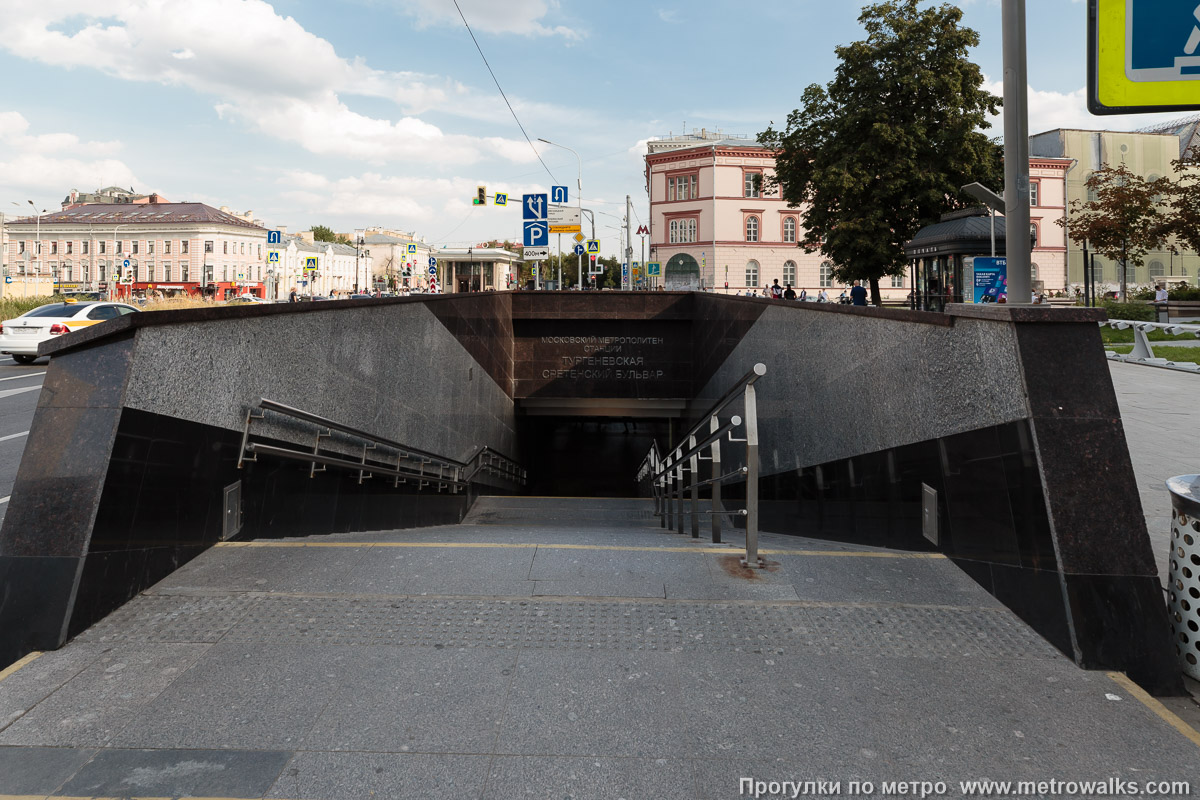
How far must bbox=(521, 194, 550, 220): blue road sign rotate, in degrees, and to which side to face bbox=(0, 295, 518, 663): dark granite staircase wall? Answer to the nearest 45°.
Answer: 0° — it already faces it

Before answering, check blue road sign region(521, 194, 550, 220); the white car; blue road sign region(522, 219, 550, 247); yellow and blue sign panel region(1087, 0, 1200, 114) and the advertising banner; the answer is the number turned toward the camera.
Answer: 4

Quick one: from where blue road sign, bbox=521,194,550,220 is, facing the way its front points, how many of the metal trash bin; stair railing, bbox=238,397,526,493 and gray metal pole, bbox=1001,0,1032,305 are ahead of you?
3

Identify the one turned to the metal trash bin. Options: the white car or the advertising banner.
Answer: the advertising banner

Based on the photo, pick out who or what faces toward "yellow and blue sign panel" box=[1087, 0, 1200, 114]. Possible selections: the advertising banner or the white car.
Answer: the advertising banner
